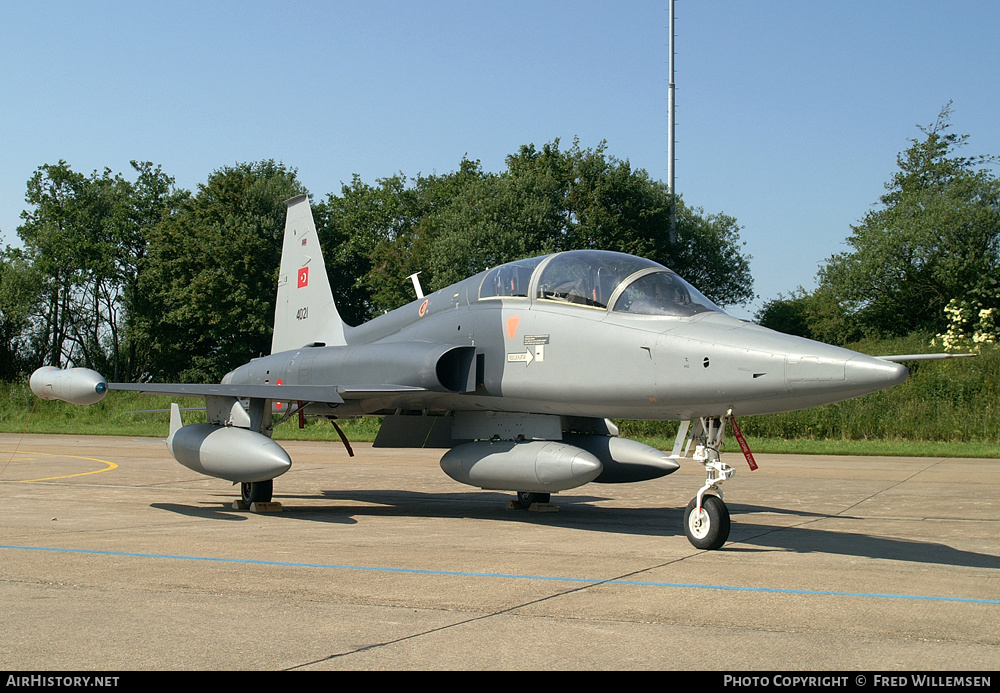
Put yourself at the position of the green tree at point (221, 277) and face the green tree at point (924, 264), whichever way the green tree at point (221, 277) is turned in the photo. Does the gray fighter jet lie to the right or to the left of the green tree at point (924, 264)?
right

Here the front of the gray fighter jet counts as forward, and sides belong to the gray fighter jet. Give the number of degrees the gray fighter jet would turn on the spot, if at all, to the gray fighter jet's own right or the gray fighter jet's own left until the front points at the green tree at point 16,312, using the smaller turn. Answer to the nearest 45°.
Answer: approximately 180°

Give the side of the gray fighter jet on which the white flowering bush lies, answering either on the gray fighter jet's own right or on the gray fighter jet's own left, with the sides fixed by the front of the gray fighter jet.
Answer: on the gray fighter jet's own left

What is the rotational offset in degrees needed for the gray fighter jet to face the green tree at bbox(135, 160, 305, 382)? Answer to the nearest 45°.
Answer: approximately 135° to its left

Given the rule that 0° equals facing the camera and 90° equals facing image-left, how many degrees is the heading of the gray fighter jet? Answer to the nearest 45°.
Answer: approximately 315°

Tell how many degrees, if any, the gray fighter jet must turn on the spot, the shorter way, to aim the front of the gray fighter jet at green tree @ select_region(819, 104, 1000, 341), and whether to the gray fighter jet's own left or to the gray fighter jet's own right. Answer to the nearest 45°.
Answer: approximately 90° to the gray fighter jet's own left
